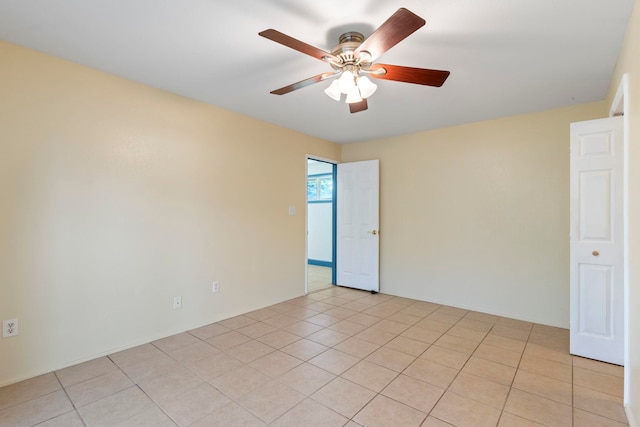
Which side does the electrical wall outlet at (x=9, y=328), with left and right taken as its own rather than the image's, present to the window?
left

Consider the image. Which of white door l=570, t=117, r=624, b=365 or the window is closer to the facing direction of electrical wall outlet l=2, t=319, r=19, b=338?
the white door

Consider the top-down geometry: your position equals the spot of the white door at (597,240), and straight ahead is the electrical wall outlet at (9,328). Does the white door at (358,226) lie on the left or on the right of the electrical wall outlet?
right

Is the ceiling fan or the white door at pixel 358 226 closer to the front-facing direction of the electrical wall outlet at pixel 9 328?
the ceiling fan

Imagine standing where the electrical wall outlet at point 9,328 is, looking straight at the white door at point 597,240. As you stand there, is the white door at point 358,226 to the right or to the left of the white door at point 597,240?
left

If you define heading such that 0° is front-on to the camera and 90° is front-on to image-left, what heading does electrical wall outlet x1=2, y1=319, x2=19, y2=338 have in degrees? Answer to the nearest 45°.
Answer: approximately 0°

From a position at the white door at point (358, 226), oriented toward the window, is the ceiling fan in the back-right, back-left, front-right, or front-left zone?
back-left

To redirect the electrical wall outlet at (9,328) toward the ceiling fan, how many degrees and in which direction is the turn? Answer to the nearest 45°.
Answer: approximately 45° to its left
